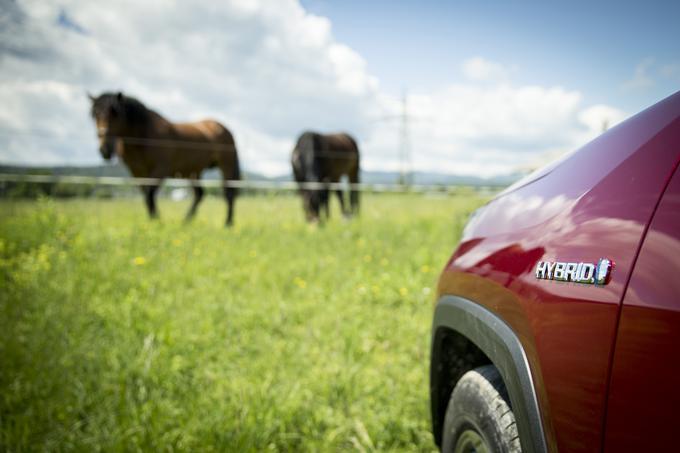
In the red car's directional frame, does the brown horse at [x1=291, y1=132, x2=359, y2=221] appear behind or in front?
in front

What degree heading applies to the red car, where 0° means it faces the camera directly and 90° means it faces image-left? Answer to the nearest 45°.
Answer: approximately 135°

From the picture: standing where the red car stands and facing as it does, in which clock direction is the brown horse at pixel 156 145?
The brown horse is roughly at 12 o'clock from the red car.

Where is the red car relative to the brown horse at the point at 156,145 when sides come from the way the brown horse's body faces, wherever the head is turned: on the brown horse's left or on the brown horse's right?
on the brown horse's left

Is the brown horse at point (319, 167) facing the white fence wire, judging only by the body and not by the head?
yes

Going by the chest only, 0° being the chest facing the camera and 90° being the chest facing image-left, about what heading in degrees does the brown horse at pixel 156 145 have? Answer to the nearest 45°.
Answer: approximately 90°

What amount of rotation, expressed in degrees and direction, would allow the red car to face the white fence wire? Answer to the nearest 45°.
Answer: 0° — it already faces it
